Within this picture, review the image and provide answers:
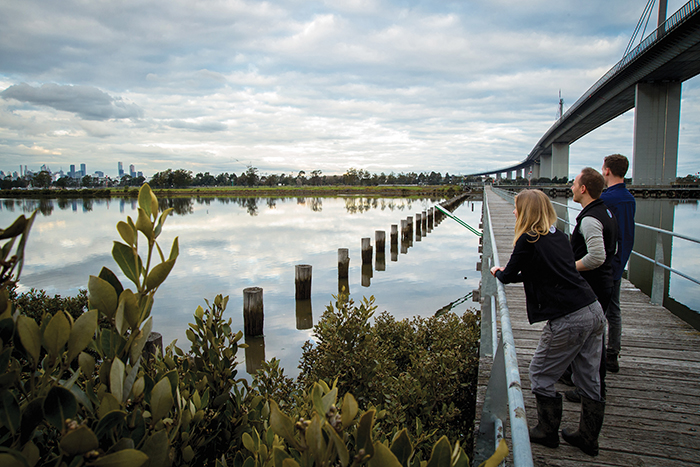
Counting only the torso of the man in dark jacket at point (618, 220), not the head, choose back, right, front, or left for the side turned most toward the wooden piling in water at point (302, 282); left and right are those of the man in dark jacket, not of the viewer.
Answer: front

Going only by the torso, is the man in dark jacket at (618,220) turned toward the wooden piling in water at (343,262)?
yes

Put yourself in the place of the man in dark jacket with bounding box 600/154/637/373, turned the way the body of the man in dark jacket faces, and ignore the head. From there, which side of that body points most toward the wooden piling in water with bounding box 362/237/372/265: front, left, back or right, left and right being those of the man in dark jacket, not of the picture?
front

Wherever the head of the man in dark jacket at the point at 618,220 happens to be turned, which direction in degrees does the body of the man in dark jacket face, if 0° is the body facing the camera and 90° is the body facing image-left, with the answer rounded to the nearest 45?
approximately 135°

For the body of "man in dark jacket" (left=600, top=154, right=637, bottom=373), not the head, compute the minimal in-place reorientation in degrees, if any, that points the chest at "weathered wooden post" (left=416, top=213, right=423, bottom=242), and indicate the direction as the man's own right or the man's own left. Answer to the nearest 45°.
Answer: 0° — they already face it
